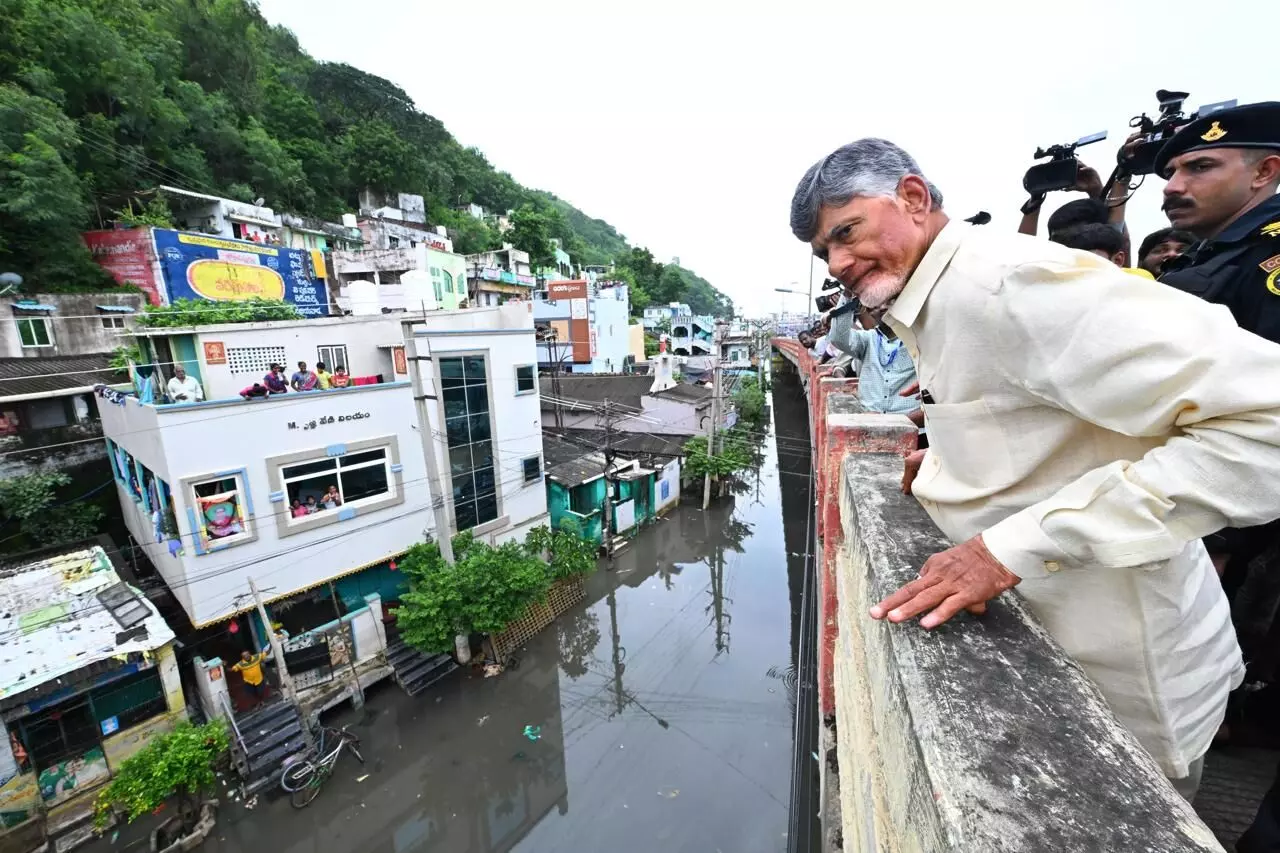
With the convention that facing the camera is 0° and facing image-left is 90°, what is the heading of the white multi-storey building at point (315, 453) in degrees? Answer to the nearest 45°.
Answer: approximately 315°

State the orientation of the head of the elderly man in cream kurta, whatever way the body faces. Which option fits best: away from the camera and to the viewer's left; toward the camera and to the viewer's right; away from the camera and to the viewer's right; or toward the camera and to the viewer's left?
toward the camera and to the viewer's left

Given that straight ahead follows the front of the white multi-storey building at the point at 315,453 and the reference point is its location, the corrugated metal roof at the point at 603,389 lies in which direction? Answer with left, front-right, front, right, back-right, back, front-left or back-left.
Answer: left

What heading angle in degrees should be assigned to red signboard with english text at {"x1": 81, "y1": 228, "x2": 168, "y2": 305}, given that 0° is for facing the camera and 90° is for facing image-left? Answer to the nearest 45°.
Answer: approximately 0°

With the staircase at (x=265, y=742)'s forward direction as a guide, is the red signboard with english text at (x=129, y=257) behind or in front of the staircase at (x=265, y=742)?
behind

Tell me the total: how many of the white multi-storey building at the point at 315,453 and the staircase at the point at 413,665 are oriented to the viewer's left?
0

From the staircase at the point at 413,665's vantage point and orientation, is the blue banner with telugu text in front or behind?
behind

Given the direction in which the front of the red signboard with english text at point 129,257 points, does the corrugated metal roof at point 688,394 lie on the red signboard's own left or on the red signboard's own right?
on the red signboard's own left

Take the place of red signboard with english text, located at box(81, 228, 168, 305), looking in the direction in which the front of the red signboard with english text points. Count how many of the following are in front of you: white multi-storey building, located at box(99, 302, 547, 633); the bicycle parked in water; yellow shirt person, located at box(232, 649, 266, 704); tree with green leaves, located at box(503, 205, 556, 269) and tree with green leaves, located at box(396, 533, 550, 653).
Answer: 4

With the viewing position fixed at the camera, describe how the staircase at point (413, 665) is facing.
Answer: facing the viewer and to the right of the viewer

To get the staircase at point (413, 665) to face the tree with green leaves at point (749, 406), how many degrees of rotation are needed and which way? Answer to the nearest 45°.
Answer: approximately 90° to its left

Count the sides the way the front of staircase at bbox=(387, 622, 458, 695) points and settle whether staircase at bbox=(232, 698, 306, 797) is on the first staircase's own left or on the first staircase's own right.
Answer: on the first staircase's own right
